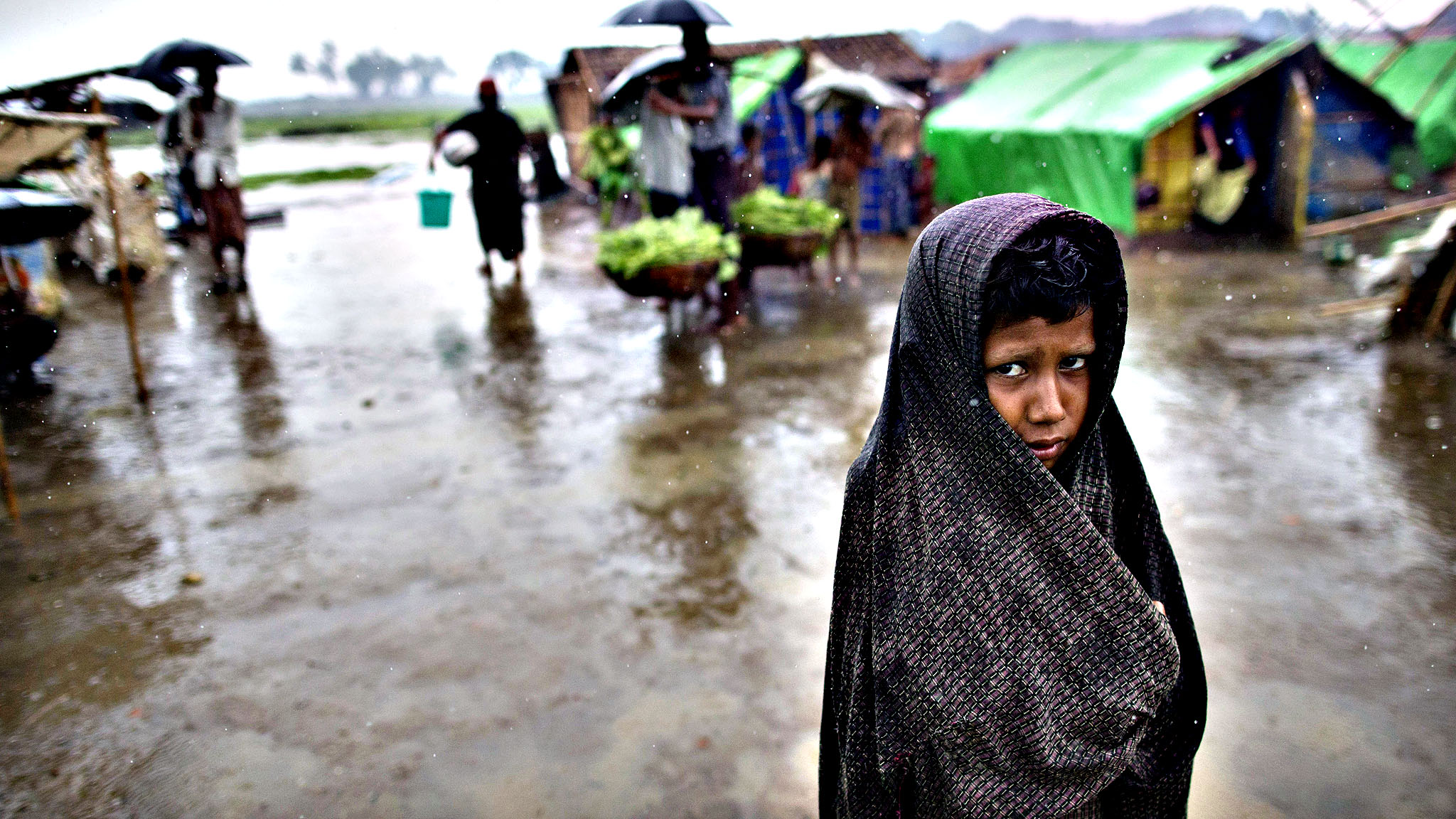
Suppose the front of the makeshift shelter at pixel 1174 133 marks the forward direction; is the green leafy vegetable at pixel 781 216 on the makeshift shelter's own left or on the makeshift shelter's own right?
on the makeshift shelter's own right

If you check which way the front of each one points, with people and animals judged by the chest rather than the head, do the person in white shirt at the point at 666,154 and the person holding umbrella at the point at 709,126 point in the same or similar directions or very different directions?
very different directions

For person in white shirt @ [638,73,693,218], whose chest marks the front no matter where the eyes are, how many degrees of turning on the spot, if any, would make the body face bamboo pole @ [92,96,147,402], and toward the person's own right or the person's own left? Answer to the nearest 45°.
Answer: approximately 135° to the person's own right

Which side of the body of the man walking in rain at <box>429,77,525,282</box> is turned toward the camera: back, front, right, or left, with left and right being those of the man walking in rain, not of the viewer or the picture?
back

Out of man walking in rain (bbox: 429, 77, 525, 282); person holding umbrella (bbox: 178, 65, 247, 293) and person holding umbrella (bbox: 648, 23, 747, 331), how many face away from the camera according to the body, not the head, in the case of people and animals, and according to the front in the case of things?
1

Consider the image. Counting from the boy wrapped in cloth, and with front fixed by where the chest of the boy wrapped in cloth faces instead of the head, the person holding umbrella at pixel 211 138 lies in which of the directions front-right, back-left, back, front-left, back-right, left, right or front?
back

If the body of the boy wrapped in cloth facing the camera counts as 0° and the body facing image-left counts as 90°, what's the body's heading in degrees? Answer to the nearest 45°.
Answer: approximately 315°

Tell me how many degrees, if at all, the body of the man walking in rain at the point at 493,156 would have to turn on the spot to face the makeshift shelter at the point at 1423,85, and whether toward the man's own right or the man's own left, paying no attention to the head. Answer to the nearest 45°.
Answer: approximately 90° to the man's own right

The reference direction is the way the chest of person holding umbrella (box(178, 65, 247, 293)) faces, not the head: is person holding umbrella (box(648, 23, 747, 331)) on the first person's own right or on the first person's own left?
on the first person's own left
